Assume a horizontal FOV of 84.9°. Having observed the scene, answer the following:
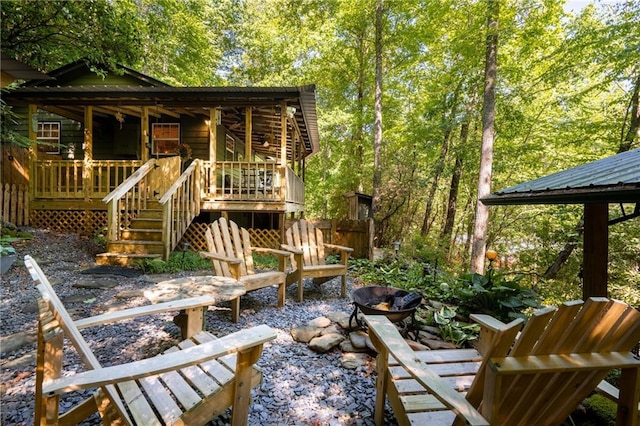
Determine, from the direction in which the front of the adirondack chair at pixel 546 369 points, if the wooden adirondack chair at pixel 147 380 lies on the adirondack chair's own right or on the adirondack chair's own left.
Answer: on the adirondack chair's own left

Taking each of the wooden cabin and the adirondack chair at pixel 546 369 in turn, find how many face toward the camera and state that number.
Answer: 1

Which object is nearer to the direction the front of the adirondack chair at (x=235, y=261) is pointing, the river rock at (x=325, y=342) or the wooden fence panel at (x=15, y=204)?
the river rock

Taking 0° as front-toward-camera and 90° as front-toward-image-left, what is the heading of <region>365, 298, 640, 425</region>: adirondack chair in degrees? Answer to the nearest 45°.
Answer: approximately 135°

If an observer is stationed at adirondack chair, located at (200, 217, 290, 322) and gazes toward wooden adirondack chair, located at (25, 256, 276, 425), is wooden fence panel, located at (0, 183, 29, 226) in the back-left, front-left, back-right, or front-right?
back-right

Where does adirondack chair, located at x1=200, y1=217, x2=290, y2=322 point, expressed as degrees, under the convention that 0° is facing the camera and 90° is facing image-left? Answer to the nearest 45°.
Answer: approximately 315°

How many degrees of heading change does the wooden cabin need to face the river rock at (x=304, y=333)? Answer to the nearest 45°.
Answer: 0° — it already faces it

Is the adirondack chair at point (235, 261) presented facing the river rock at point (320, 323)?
yes

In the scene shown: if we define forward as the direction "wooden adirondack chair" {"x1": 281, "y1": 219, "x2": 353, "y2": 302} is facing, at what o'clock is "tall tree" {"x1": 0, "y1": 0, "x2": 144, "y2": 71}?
The tall tree is roughly at 5 o'clock from the wooden adirondack chair.

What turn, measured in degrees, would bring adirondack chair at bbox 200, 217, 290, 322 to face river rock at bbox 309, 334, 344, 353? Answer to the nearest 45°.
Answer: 0° — it already faces it

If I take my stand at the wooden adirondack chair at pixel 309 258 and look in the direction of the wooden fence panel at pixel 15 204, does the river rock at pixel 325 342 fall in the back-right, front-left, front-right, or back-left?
back-left

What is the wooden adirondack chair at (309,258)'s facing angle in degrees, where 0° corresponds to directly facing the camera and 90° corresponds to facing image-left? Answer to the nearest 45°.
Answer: approximately 315°
